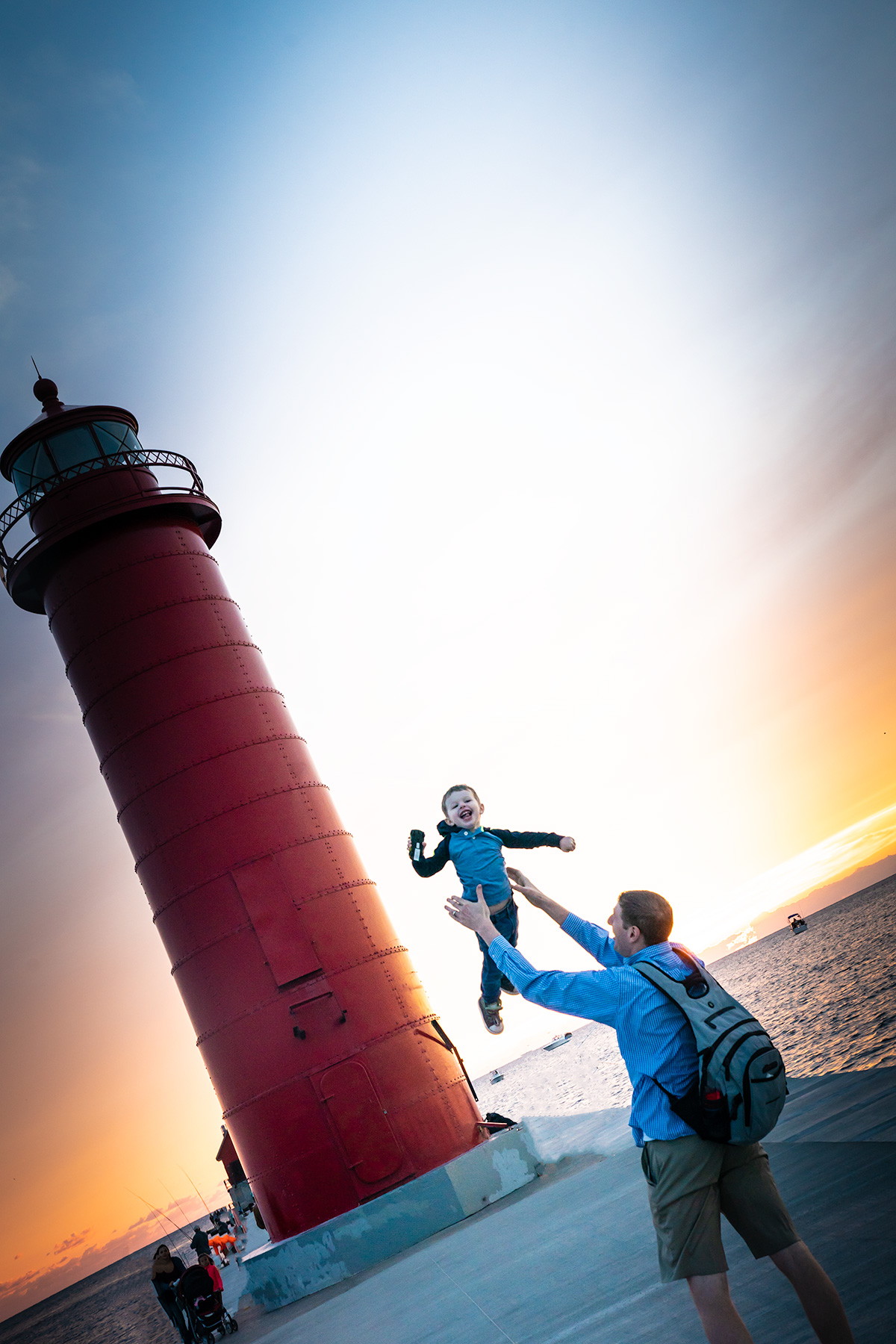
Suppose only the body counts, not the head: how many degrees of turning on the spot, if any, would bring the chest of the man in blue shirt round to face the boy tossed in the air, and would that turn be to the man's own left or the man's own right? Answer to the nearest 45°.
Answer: approximately 45° to the man's own right

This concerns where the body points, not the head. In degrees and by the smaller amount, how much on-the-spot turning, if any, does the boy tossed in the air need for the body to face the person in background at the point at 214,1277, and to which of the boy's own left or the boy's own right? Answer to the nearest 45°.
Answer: approximately 135° to the boy's own right

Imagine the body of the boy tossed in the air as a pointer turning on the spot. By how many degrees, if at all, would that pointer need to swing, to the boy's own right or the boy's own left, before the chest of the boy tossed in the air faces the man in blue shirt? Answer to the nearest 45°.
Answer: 0° — they already face them

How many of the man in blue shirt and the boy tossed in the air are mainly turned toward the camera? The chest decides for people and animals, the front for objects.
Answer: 1

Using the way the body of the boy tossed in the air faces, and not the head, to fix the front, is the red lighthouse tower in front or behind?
behind

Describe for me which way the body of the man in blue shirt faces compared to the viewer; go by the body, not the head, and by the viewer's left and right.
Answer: facing away from the viewer and to the left of the viewer
